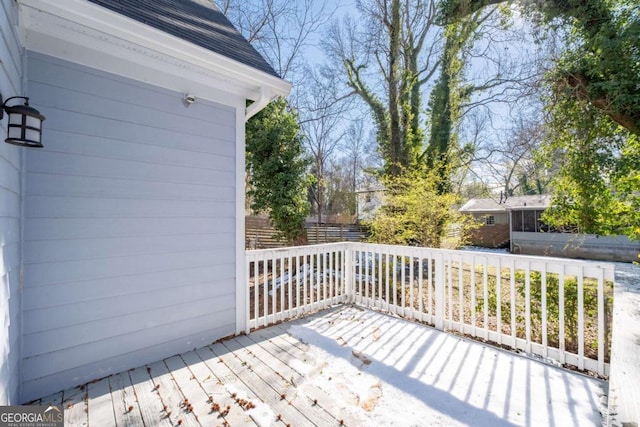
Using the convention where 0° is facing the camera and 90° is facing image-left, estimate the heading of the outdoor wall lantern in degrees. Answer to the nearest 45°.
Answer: approximately 270°

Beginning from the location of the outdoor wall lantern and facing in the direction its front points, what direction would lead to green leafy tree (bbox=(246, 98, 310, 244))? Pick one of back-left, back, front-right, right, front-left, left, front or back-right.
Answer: front-left

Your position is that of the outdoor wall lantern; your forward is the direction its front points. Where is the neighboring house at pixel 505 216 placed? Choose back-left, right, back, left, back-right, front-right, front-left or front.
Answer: front

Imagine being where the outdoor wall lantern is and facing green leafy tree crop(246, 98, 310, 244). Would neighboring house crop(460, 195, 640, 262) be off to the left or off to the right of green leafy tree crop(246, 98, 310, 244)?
right

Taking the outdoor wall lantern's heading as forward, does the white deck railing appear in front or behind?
in front

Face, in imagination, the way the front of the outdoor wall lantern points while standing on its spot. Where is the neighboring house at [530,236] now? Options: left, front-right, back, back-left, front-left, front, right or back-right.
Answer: front
